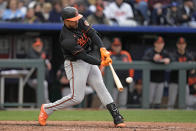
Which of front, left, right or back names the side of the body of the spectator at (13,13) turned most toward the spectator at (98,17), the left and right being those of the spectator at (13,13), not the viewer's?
left

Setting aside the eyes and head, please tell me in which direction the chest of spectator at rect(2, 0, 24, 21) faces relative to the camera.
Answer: toward the camera

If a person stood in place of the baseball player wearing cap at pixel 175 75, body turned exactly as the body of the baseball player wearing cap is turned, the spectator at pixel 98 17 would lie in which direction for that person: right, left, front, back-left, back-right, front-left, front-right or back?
right

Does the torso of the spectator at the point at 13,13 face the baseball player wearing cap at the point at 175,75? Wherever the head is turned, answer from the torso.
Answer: no

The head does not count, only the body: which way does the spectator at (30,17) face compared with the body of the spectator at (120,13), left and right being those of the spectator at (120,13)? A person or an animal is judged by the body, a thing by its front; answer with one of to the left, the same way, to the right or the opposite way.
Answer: the same way

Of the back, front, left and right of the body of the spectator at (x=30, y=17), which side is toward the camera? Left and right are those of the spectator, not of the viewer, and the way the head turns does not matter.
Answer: front

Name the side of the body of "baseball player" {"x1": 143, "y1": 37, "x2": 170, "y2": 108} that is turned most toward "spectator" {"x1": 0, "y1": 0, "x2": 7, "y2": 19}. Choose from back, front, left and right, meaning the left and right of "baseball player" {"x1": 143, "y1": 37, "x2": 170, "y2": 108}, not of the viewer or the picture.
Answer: right

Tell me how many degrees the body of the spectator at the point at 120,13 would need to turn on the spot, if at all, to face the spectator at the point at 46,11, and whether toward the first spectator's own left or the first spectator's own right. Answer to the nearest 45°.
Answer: approximately 90° to the first spectator's own right

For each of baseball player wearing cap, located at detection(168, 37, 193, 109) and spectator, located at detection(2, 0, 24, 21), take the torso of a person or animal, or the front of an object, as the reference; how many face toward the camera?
2

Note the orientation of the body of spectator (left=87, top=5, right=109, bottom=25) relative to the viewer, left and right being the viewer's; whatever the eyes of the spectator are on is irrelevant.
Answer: facing the viewer

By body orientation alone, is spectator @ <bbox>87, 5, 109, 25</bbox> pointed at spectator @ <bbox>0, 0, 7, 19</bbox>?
no

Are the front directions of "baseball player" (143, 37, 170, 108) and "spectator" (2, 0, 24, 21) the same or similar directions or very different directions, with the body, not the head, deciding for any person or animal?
same or similar directions

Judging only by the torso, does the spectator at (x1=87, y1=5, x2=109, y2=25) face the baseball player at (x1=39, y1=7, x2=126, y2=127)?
yes

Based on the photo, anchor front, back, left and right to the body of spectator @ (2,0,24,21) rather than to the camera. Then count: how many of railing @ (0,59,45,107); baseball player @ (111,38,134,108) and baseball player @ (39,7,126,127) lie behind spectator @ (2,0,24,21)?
0

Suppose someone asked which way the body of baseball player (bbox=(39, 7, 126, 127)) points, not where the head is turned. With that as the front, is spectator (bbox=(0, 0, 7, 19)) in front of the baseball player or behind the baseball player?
behind

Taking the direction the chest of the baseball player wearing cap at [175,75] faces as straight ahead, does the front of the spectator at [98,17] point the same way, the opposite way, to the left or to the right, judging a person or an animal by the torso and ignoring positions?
the same way
